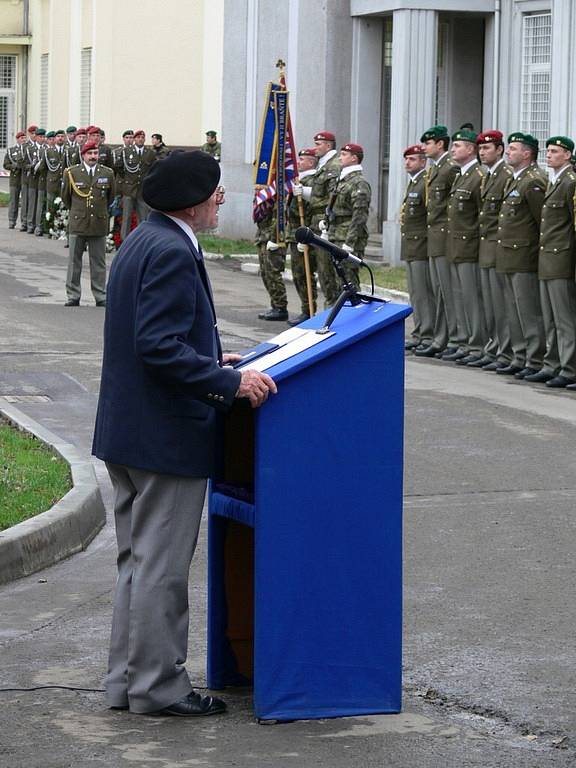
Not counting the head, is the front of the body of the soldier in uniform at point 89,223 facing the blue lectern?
yes

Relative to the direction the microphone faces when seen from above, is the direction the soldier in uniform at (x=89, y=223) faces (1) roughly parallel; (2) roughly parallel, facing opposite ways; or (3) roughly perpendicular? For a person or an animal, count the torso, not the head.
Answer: roughly perpendicular

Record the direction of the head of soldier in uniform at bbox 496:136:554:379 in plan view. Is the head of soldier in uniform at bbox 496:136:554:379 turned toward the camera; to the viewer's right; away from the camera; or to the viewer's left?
to the viewer's left

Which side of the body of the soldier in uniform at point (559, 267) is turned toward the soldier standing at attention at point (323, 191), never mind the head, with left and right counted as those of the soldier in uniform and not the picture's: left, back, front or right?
right

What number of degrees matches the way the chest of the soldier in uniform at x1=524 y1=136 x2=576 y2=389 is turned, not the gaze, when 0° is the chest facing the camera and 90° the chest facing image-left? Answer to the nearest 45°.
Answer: approximately 45°

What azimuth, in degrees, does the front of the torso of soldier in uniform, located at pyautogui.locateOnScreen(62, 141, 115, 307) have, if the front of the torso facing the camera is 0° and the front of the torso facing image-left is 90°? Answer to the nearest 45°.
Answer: approximately 0°

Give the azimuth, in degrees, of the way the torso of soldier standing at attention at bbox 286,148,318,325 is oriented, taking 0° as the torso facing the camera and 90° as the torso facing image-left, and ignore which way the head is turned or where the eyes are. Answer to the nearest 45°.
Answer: approximately 45°

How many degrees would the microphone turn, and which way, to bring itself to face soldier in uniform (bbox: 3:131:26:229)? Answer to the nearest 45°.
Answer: approximately 90° to its right

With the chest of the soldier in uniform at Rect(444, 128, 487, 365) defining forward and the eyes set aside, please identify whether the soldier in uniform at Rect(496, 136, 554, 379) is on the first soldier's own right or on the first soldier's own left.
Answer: on the first soldier's own left

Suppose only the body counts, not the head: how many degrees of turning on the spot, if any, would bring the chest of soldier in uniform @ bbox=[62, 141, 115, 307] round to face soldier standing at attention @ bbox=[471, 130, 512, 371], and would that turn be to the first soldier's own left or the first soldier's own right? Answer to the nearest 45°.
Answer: approximately 45° to the first soldier's own left
